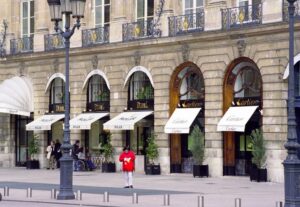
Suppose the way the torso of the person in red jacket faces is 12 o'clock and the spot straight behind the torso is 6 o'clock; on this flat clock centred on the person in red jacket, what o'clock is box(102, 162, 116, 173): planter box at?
The planter box is roughly at 6 o'clock from the person in red jacket.

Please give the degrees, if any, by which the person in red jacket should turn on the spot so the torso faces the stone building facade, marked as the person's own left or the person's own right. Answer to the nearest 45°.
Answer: approximately 135° to the person's own left

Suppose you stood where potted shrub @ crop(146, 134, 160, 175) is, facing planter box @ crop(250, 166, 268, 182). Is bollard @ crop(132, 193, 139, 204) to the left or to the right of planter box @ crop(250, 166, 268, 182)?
right

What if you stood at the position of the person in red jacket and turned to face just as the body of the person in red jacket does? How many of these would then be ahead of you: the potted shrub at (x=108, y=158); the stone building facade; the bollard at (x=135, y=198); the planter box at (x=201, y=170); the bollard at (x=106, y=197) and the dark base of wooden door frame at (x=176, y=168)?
2

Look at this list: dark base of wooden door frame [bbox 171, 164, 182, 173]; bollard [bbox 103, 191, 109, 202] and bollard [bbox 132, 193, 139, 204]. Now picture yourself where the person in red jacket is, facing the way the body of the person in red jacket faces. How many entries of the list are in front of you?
2

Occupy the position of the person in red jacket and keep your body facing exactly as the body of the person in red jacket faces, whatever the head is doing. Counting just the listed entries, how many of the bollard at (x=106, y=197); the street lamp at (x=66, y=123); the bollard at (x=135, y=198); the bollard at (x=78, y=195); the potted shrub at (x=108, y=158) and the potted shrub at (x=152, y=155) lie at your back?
2
